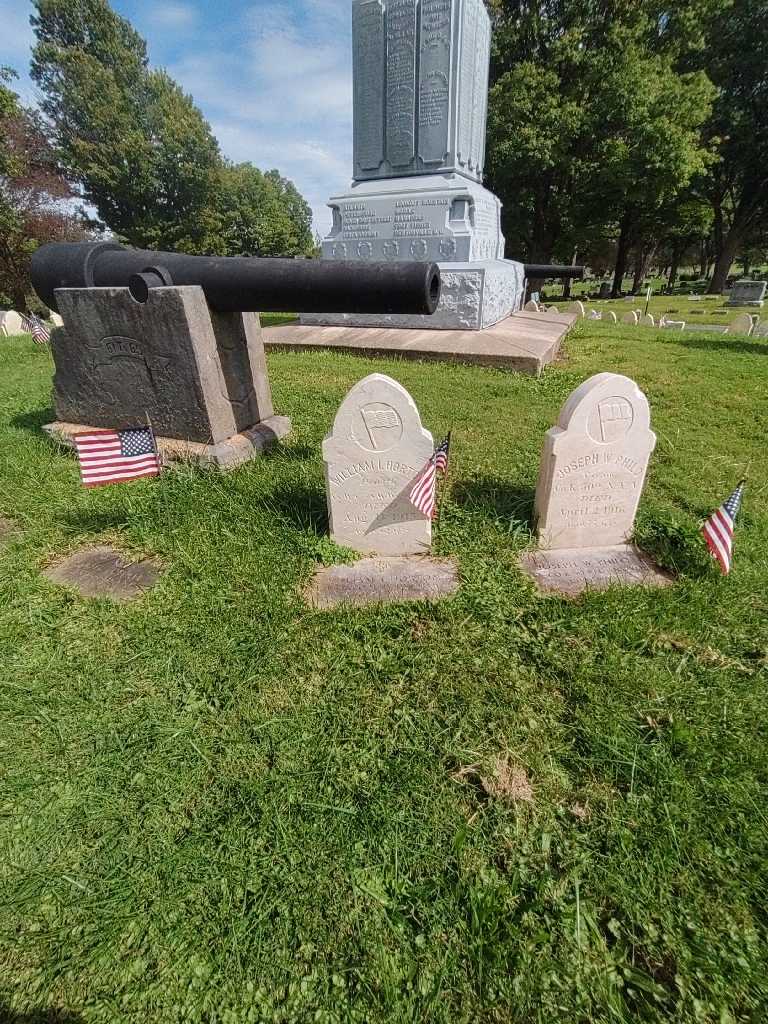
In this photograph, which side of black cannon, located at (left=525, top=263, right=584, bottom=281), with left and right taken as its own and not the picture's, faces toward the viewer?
right

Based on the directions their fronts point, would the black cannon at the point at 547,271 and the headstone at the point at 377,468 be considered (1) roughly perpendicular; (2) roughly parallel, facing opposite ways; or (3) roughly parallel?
roughly perpendicular

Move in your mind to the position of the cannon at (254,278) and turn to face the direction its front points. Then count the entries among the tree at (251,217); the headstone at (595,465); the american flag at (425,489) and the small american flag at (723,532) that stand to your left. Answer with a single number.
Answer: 1

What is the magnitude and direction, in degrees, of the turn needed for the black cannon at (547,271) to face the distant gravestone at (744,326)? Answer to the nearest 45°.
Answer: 0° — it already faces it

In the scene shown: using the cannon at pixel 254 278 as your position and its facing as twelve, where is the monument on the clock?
The monument is roughly at 10 o'clock from the cannon.

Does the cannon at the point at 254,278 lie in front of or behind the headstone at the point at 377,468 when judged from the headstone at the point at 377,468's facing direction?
behind

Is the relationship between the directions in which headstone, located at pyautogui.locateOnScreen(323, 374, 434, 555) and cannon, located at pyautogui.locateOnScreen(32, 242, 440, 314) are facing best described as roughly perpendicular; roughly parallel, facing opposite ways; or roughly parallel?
roughly perpendicular

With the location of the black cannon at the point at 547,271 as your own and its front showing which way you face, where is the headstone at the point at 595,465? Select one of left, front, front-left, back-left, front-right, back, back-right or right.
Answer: right

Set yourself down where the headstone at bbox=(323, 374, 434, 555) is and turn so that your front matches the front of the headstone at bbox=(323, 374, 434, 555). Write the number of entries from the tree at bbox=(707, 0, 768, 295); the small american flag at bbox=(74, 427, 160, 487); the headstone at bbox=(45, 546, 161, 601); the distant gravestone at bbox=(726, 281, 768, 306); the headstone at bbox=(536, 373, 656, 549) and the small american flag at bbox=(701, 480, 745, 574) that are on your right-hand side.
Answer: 2

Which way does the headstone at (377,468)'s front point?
toward the camera

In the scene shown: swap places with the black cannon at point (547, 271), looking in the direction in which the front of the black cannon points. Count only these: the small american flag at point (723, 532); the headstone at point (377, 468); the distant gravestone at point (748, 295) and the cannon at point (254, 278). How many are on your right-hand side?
3

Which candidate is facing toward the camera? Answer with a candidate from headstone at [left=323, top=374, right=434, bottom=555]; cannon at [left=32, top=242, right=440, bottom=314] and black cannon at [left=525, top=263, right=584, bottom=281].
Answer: the headstone

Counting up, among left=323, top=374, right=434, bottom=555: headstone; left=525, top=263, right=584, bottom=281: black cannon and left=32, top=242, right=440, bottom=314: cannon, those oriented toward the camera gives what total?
1

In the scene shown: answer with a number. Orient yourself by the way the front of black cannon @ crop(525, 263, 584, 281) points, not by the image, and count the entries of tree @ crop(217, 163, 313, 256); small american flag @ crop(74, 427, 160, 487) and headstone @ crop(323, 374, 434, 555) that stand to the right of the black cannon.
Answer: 2

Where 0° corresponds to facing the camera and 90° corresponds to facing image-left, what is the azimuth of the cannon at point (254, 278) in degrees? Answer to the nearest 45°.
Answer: approximately 270°

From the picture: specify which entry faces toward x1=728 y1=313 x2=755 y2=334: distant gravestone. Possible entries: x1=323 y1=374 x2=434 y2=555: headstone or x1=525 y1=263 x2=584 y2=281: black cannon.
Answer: the black cannon
